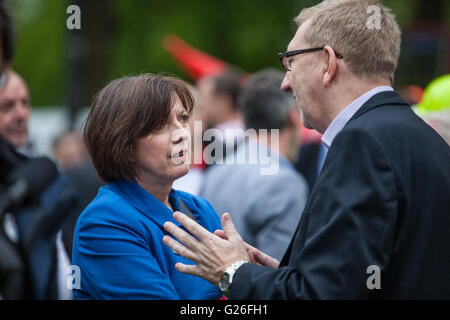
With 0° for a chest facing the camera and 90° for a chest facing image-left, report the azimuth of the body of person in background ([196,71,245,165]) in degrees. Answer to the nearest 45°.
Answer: approximately 90°

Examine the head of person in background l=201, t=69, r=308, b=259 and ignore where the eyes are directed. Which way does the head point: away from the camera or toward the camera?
away from the camera

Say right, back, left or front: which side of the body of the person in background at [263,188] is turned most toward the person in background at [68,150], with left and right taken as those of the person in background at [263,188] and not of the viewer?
left

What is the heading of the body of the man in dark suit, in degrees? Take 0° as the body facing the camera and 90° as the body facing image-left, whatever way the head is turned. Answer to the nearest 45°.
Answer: approximately 135°

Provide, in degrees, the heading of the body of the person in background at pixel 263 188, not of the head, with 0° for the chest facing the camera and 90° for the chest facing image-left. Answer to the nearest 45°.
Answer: approximately 225°

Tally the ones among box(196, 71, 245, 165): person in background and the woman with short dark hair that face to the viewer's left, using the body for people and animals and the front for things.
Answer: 1

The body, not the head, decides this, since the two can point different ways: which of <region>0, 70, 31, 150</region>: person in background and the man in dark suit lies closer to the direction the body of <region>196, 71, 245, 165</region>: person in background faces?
the person in background

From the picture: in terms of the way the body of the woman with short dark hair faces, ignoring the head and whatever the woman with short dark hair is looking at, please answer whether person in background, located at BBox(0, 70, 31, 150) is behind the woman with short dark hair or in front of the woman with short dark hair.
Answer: behind

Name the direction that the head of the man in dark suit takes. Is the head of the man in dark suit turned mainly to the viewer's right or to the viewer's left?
to the viewer's left

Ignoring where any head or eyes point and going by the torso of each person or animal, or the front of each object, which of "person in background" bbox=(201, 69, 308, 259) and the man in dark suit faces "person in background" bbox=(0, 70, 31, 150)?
the man in dark suit
